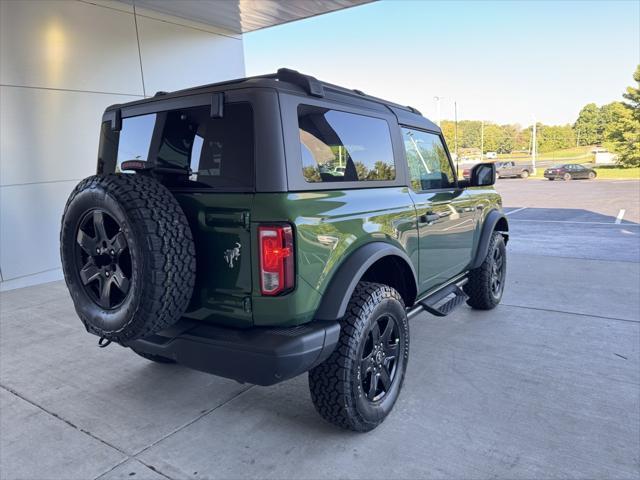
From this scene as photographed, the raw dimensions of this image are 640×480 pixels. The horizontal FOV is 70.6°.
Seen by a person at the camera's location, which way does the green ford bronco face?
facing away from the viewer and to the right of the viewer

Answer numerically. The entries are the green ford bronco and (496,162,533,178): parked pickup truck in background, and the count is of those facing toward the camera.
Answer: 0

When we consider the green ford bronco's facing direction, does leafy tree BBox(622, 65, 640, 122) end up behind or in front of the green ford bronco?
in front

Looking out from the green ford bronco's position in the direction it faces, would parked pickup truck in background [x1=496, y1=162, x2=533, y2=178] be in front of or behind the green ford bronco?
in front

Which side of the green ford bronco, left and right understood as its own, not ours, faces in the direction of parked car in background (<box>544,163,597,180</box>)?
front
